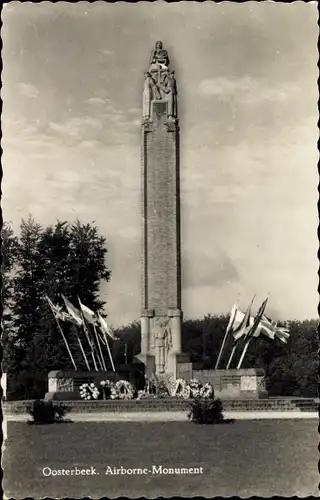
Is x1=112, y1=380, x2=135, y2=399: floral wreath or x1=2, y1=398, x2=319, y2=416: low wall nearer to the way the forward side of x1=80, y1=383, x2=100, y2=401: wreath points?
the low wall

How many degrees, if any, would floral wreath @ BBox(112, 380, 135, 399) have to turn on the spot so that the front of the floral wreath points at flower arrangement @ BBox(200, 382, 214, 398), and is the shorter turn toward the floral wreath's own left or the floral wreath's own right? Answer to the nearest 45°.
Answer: approximately 90° to the floral wreath's own left

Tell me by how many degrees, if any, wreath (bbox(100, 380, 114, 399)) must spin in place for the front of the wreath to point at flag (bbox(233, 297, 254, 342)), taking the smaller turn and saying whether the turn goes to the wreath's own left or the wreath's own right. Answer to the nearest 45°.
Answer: approximately 90° to the wreath's own left

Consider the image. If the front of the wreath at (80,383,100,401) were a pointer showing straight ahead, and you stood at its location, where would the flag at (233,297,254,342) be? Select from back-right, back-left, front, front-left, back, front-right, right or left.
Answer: left

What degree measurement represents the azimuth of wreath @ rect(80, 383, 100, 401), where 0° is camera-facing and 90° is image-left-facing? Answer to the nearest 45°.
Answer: approximately 0°

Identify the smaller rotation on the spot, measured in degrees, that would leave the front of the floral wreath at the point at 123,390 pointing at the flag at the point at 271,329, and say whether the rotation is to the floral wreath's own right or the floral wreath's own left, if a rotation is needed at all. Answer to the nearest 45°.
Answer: approximately 90° to the floral wreath's own left

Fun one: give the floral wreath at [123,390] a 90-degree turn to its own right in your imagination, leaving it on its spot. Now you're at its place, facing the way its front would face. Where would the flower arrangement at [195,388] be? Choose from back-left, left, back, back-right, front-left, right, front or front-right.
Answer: back

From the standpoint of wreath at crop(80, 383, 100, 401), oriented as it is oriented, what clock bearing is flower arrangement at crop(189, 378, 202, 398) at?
The flower arrangement is roughly at 9 o'clock from the wreath.

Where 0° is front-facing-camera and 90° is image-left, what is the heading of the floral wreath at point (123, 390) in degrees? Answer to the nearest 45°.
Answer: approximately 0°

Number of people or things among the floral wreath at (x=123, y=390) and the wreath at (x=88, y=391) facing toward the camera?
2

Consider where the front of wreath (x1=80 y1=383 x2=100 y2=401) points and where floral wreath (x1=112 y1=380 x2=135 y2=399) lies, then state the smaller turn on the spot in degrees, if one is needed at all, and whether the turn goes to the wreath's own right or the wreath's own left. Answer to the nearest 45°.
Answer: approximately 90° to the wreath's own left

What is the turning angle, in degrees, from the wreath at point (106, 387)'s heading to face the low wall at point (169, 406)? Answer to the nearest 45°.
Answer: approximately 45° to its left
